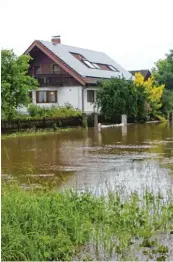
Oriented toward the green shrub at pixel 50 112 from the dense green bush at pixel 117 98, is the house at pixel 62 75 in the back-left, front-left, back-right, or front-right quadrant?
front-right

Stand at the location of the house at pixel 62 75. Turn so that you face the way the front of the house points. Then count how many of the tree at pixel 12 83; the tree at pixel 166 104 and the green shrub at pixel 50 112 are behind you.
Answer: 1

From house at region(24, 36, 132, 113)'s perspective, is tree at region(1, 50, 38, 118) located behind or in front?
in front

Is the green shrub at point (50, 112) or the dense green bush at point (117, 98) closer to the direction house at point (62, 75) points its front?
the green shrub

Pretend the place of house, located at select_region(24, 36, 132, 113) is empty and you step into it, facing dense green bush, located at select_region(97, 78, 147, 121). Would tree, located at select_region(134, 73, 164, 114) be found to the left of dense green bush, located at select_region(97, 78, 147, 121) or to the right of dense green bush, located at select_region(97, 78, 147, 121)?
left

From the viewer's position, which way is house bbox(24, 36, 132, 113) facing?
facing the viewer and to the left of the viewer

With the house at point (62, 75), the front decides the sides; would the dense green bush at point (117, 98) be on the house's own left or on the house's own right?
on the house's own left

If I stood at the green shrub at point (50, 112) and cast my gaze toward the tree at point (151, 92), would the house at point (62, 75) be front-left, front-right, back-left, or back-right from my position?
front-left

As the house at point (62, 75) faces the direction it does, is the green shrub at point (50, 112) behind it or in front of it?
in front
